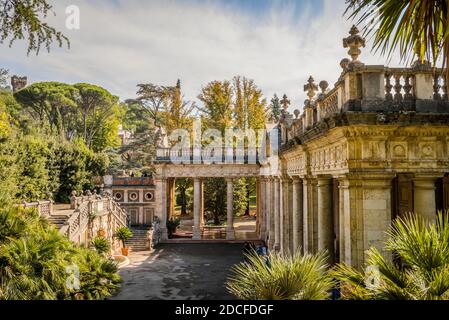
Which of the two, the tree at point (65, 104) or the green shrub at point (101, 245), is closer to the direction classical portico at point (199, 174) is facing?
the green shrub

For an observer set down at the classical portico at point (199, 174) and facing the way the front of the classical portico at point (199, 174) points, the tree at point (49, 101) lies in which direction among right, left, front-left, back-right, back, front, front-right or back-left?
back-right

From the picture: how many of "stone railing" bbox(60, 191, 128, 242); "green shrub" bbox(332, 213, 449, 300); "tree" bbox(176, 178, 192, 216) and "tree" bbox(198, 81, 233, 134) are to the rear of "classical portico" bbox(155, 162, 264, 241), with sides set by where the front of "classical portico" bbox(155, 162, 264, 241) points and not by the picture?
2

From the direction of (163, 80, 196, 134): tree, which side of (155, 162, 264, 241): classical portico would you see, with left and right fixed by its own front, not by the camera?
back

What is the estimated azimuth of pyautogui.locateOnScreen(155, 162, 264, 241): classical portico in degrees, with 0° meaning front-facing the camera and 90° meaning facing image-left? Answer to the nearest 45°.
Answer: approximately 0°

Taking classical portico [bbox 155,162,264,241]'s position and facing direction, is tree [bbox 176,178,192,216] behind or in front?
behind

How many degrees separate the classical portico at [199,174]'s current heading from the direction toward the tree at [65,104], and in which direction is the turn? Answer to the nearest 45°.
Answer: approximately 135° to its right

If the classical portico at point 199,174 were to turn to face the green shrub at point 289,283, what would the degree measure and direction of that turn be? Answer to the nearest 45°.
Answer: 0° — it already faces it

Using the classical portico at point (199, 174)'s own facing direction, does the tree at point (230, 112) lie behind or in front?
behind
